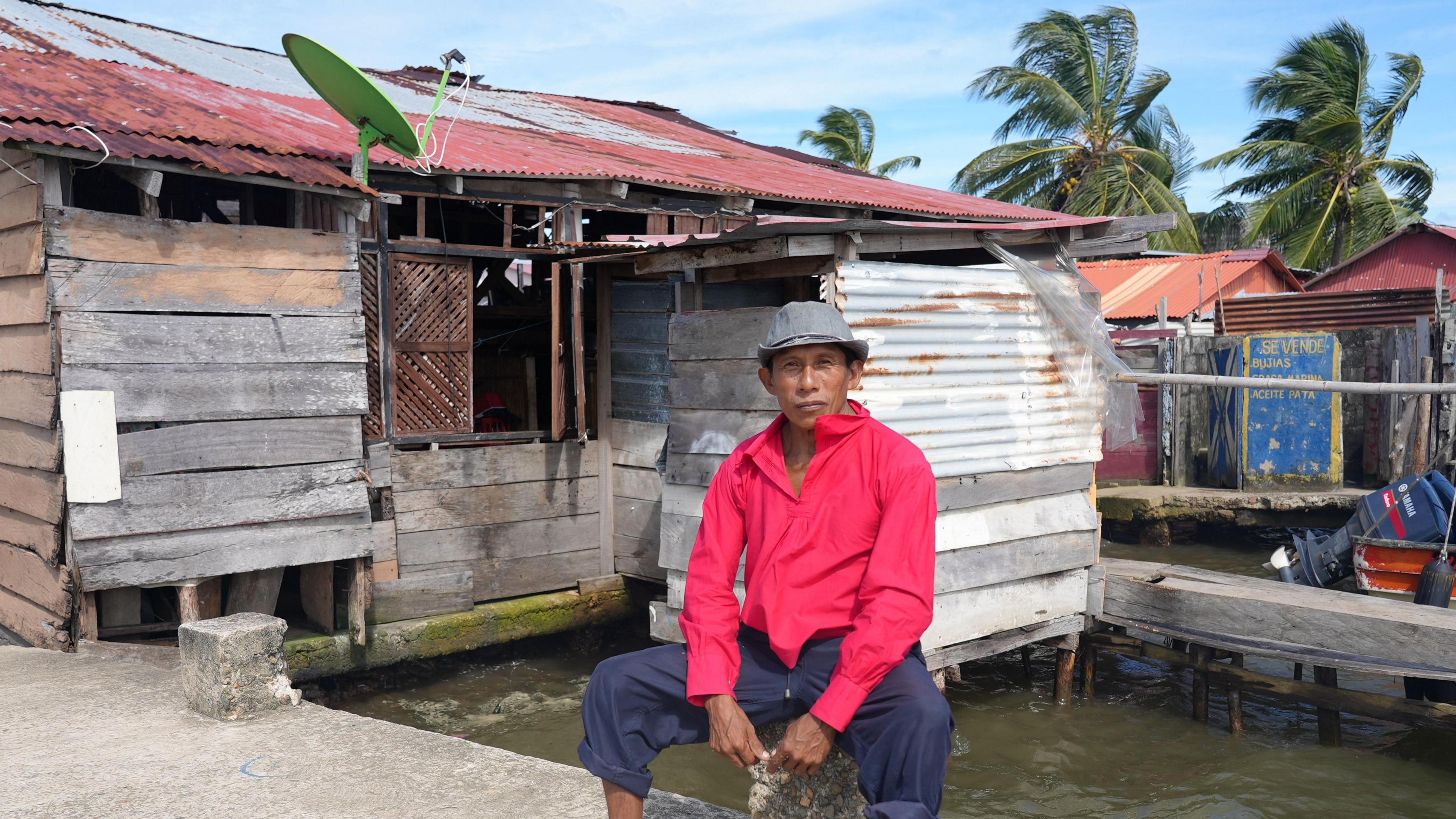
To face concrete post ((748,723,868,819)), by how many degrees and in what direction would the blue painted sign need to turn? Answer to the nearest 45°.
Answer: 0° — it already faces it

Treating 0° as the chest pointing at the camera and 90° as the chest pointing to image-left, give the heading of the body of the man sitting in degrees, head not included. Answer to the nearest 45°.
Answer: approximately 0°

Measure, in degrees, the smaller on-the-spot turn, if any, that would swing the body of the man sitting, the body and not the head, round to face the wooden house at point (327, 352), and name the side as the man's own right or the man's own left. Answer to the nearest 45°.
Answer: approximately 135° to the man's own right

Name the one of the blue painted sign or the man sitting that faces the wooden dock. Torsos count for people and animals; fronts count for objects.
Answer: the blue painted sign

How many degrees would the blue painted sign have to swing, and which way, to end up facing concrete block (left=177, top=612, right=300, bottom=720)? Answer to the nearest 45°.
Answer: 0° — it already faces it

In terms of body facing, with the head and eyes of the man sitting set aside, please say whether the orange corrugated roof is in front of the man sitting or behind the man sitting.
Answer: behind

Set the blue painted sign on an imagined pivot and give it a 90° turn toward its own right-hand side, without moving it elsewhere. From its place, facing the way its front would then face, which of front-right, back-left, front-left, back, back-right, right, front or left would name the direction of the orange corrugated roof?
right

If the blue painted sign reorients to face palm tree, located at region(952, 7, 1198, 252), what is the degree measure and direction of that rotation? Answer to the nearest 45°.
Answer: approximately 180°

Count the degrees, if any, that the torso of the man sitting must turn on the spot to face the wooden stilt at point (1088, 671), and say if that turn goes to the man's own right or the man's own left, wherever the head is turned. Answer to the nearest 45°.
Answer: approximately 135° to the man's own left

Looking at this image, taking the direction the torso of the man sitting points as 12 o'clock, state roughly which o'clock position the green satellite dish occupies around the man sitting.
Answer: The green satellite dish is roughly at 5 o'clock from the man sitting.

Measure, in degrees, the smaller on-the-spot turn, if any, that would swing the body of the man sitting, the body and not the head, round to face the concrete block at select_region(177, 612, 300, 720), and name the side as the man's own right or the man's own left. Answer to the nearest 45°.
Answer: approximately 135° to the man's own right

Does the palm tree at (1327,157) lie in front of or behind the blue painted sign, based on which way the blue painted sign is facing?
behind

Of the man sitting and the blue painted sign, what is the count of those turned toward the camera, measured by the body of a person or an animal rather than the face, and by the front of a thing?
2

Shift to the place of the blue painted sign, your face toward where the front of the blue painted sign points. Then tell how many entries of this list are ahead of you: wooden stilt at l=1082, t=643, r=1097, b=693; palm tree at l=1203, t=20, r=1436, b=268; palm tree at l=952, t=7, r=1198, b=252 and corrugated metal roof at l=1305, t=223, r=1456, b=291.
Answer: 1

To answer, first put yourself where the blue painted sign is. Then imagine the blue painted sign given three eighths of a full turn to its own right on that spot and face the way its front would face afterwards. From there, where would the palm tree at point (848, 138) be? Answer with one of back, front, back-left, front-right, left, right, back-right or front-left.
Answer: front
